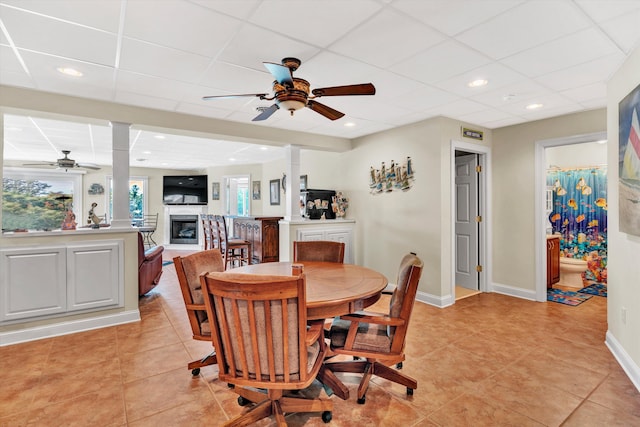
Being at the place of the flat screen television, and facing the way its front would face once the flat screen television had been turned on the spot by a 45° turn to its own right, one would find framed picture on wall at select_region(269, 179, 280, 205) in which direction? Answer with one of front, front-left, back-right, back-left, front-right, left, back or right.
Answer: left

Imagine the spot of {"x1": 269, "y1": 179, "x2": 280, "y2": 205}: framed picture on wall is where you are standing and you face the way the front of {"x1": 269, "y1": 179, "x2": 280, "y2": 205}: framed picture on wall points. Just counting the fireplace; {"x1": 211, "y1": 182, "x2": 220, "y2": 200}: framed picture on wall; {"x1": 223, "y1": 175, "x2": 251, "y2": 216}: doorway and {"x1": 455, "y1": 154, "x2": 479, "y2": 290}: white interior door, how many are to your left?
1

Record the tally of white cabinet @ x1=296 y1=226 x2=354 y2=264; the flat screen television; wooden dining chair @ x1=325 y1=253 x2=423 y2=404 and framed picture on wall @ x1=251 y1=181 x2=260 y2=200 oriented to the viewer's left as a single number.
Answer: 1

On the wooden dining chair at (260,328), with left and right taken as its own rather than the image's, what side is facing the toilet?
front

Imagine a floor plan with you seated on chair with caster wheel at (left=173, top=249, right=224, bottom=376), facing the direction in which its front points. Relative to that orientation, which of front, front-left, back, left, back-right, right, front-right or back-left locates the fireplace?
back-left

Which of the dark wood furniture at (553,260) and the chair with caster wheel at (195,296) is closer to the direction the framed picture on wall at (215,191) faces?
the chair with caster wheel

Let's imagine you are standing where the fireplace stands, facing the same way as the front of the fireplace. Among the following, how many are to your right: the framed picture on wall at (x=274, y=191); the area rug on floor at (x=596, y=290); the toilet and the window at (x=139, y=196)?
1

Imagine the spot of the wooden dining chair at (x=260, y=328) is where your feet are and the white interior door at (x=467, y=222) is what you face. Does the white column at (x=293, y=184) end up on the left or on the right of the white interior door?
left

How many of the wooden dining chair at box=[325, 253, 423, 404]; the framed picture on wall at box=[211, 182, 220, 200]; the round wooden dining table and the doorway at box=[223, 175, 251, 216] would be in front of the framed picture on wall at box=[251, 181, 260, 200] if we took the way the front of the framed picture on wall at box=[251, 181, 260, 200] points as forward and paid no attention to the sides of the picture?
2

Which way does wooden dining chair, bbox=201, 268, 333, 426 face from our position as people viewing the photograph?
facing away from the viewer and to the right of the viewer

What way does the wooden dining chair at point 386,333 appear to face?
to the viewer's left

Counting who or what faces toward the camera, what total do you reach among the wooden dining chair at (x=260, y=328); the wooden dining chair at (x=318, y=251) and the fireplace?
2

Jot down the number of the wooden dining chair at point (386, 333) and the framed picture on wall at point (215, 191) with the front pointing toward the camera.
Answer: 1

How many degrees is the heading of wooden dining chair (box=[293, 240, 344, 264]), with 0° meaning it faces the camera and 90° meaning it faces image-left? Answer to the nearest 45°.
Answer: approximately 0°

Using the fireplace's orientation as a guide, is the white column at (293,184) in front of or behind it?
in front

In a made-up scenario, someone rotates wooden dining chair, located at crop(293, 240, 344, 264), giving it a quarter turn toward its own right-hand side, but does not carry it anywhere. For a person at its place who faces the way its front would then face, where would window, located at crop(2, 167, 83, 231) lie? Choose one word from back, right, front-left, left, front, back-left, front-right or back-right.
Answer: front-right

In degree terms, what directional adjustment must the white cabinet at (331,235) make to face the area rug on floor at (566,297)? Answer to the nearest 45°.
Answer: approximately 90° to its left

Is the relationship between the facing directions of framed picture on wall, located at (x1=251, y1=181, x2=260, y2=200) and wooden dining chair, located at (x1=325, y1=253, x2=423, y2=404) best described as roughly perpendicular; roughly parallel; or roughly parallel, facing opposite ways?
roughly perpendicular
